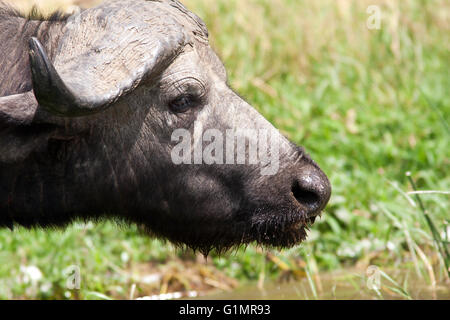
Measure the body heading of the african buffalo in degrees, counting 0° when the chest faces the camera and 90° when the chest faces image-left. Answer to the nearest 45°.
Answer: approximately 270°
